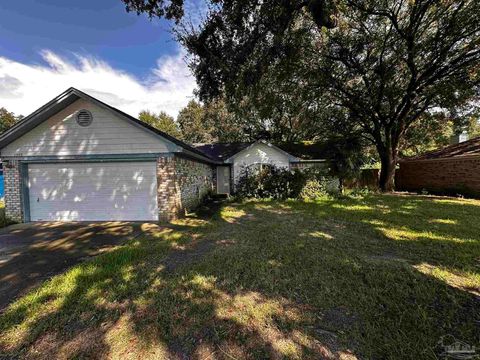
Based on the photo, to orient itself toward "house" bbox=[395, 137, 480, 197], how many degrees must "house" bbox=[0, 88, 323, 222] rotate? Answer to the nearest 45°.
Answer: approximately 90° to its left

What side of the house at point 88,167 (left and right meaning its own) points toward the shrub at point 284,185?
left

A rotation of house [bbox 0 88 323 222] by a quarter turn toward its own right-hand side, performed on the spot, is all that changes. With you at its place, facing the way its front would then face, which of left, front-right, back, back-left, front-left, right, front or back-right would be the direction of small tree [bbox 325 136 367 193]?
back

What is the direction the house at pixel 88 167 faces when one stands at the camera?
facing the viewer

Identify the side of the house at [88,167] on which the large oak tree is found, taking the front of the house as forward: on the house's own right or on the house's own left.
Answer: on the house's own left
